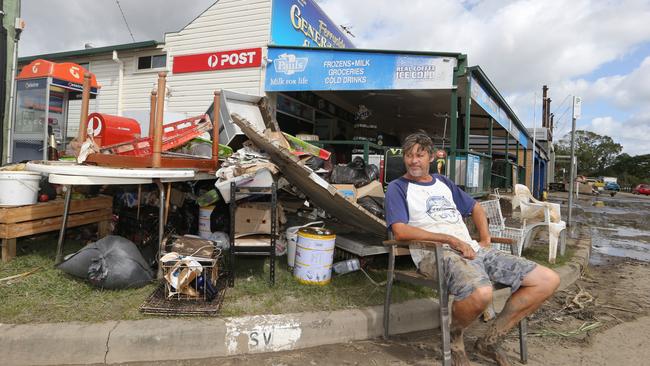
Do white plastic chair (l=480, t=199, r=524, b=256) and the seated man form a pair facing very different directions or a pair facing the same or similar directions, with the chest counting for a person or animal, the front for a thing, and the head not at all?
same or similar directions

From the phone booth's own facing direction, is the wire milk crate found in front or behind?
in front

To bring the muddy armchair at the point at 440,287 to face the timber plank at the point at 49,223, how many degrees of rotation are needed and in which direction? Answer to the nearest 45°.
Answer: approximately 135° to its right

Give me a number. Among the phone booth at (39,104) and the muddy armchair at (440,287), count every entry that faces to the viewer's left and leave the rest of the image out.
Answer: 0

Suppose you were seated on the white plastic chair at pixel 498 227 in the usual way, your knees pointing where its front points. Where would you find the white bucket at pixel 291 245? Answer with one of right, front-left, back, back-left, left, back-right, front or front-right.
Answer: right

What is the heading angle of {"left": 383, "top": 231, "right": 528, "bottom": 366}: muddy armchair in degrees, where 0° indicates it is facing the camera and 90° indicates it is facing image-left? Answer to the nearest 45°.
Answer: approximately 315°

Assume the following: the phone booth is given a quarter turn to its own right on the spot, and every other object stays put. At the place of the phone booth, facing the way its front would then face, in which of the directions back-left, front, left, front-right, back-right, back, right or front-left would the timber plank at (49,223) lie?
front-left
